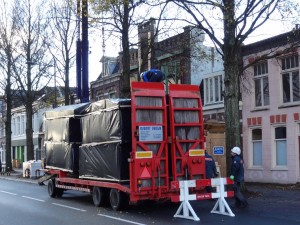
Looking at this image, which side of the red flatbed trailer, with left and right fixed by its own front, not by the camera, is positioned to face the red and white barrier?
back

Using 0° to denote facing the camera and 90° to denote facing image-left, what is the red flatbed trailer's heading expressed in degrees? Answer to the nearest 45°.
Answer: approximately 135°
